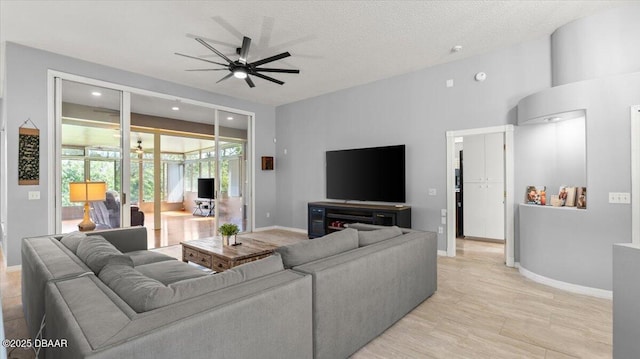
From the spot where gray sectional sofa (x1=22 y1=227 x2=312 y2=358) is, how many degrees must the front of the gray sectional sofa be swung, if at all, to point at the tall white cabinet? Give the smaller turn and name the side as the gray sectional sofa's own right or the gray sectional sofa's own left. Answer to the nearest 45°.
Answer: approximately 45° to the gray sectional sofa's own right

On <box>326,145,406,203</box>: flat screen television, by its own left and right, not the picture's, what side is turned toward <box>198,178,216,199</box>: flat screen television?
right

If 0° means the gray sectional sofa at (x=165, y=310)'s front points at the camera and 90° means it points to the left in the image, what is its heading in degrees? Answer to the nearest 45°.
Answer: approximately 225°

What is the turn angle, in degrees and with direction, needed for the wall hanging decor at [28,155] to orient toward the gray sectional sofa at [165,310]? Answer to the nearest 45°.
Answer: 0° — it already faces it

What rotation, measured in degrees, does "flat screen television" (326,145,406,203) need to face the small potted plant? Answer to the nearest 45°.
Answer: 0° — it already faces it

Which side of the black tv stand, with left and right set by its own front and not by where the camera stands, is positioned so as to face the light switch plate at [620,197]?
left
